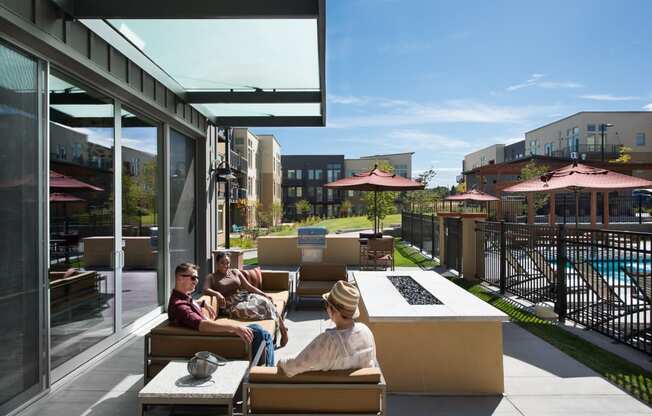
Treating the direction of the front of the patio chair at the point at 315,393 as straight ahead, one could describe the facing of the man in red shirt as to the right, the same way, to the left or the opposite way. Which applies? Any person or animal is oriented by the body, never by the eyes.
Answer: to the right

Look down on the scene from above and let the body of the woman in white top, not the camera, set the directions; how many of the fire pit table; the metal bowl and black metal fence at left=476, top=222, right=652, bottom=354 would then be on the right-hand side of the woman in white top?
2

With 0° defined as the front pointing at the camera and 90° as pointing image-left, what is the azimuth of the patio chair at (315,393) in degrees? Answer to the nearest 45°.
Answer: approximately 180°

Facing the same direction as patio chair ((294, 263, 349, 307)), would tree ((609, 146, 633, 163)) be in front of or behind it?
behind

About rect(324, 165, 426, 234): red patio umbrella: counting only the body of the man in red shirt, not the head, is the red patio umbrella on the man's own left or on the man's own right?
on the man's own left

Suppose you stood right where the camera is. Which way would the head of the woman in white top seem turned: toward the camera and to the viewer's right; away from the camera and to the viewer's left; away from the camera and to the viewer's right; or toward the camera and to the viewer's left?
away from the camera and to the viewer's left

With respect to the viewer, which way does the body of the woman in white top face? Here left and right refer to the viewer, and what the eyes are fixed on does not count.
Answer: facing away from the viewer and to the left of the viewer

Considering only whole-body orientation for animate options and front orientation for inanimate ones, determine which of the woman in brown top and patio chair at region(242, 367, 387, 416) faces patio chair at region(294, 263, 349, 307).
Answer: patio chair at region(242, 367, 387, 416)

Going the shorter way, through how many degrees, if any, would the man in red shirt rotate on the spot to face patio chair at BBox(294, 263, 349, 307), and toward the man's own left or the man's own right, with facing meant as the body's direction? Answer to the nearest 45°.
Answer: approximately 45° to the man's own left

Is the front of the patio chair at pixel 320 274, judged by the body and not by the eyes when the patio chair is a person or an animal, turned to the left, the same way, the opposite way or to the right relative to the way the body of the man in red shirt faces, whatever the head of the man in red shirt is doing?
to the right

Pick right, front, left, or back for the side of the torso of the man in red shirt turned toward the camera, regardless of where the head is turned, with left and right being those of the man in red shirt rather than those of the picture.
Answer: right

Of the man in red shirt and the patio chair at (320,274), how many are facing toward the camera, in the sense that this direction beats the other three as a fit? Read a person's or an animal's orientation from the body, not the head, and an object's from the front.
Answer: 1
